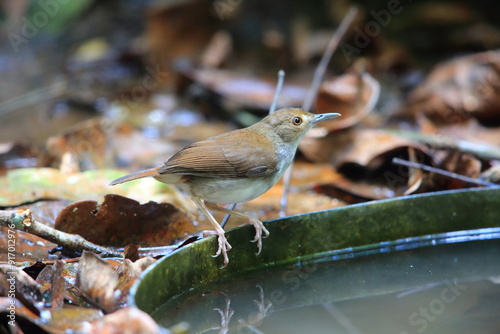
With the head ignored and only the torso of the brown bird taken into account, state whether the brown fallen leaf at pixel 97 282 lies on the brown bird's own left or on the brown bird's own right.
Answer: on the brown bird's own right

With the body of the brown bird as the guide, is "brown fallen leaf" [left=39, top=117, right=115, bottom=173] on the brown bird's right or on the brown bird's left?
on the brown bird's left

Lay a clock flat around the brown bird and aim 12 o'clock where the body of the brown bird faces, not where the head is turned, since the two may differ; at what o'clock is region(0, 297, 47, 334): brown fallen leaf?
The brown fallen leaf is roughly at 4 o'clock from the brown bird.

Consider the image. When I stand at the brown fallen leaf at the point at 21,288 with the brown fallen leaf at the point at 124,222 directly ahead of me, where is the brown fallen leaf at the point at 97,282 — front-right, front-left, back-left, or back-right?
front-right

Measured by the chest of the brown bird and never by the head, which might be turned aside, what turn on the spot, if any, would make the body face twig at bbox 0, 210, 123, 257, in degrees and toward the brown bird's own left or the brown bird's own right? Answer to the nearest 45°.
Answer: approximately 135° to the brown bird's own right

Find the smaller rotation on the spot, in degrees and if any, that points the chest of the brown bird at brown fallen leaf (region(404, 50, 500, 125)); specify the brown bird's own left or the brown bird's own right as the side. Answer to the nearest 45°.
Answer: approximately 45° to the brown bird's own left

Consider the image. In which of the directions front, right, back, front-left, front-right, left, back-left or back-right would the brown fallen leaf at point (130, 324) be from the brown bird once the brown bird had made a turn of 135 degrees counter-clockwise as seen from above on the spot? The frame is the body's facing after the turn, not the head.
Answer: back-left

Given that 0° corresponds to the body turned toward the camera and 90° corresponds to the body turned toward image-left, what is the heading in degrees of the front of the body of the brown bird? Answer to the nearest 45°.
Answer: approximately 270°

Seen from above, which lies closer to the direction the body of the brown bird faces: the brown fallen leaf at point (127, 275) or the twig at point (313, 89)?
the twig

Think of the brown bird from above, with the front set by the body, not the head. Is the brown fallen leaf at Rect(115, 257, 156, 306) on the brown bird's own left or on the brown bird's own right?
on the brown bird's own right
